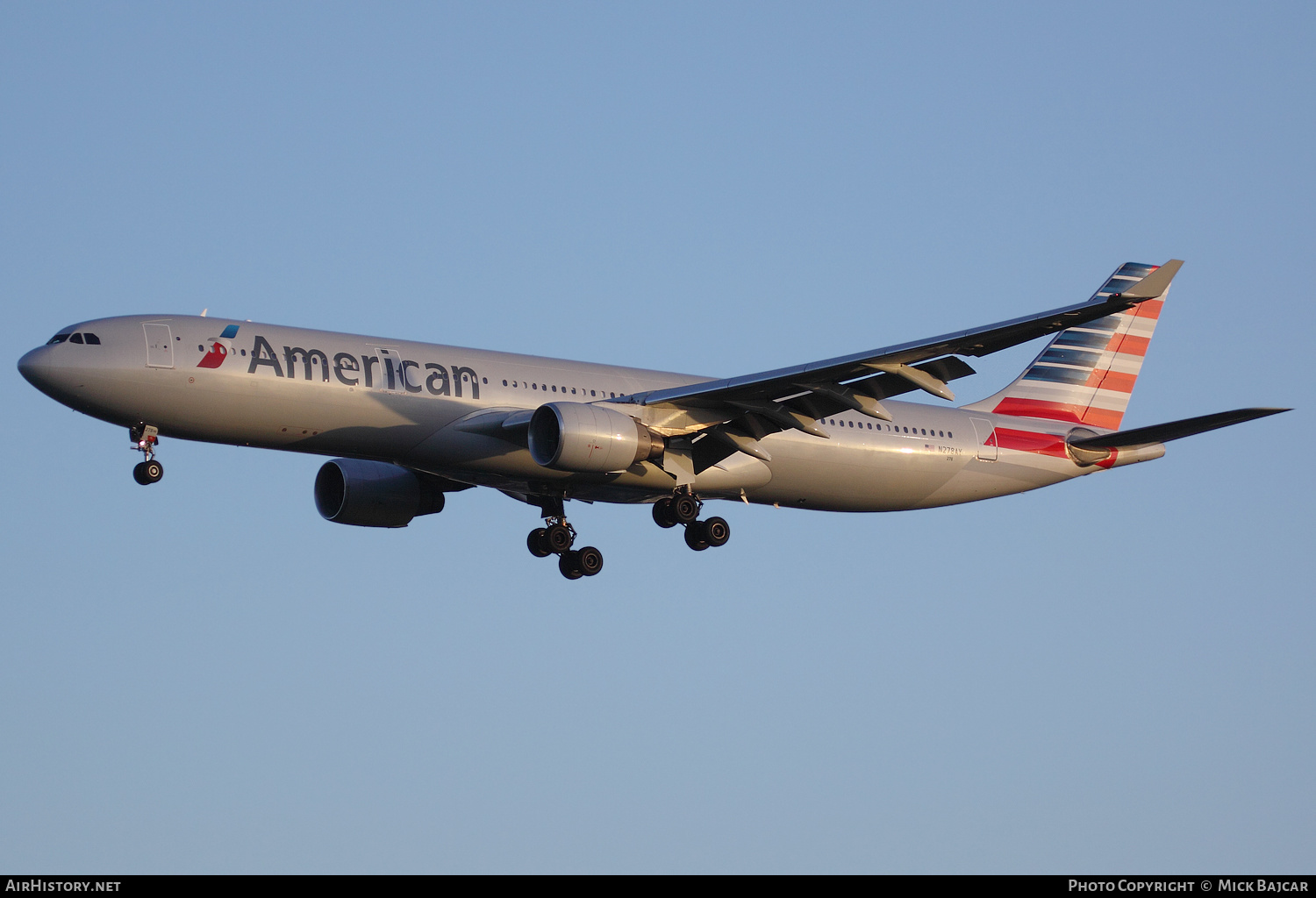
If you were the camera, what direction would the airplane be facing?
facing the viewer and to the left of the viewer
